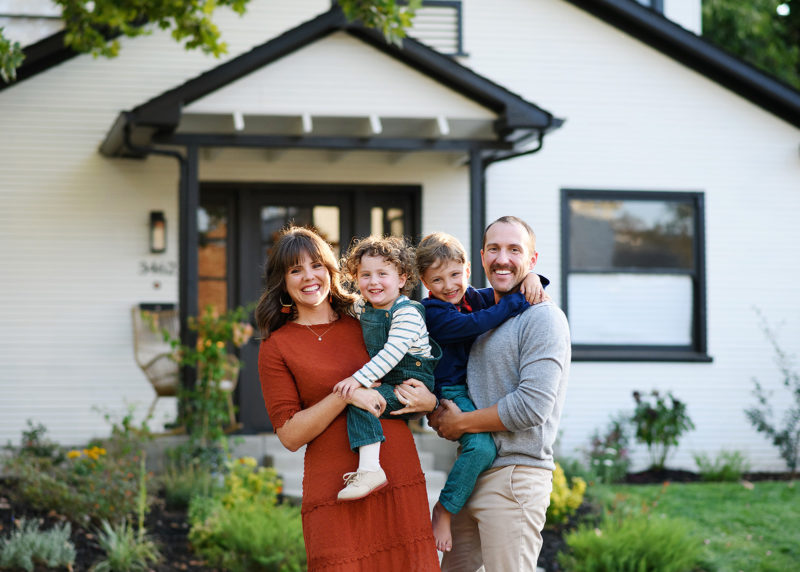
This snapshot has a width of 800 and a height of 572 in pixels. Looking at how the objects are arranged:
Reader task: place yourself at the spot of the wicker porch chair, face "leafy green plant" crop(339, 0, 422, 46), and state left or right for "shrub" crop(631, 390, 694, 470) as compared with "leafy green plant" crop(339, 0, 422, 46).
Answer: left

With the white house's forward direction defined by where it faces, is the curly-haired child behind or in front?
in front

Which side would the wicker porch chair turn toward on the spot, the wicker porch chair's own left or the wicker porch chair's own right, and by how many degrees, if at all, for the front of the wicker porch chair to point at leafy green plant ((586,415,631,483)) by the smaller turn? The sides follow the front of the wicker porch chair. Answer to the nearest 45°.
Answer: approximately 45° to the wicker porch chair's own left

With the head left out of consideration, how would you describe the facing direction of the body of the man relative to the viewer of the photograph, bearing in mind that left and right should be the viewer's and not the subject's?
facing the viewer and to the left of the viewer

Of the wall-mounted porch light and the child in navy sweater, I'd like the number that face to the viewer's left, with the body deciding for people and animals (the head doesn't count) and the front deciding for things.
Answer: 0

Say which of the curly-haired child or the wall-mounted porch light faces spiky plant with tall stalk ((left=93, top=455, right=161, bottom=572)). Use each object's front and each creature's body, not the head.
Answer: the wall-mounted porch light

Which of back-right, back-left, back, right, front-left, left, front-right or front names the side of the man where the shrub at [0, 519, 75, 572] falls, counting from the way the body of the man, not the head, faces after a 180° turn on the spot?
left

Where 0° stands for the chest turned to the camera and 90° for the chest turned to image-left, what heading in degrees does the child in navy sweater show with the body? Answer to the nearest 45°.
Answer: approximately 315°

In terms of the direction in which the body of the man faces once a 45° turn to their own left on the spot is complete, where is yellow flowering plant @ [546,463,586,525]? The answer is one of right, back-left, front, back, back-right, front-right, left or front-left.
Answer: back

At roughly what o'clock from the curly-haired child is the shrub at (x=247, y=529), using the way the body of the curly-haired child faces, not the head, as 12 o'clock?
The shrub is roughly at 4 o'clock from the curly-haired child.

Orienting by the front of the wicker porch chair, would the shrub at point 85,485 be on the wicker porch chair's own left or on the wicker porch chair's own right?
on the wicker porch chair's own right
